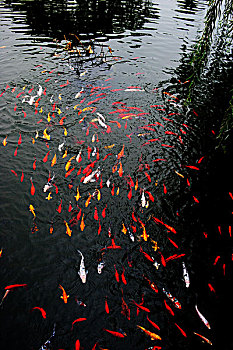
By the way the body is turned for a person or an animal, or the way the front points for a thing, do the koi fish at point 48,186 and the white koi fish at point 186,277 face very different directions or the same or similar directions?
same or similar directions

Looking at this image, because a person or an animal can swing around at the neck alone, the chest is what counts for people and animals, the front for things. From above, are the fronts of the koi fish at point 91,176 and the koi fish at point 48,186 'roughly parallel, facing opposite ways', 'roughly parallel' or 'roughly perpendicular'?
roughly parallel

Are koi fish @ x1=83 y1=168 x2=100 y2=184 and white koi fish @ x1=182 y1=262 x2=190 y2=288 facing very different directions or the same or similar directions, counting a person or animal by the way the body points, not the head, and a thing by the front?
same or similar directions
